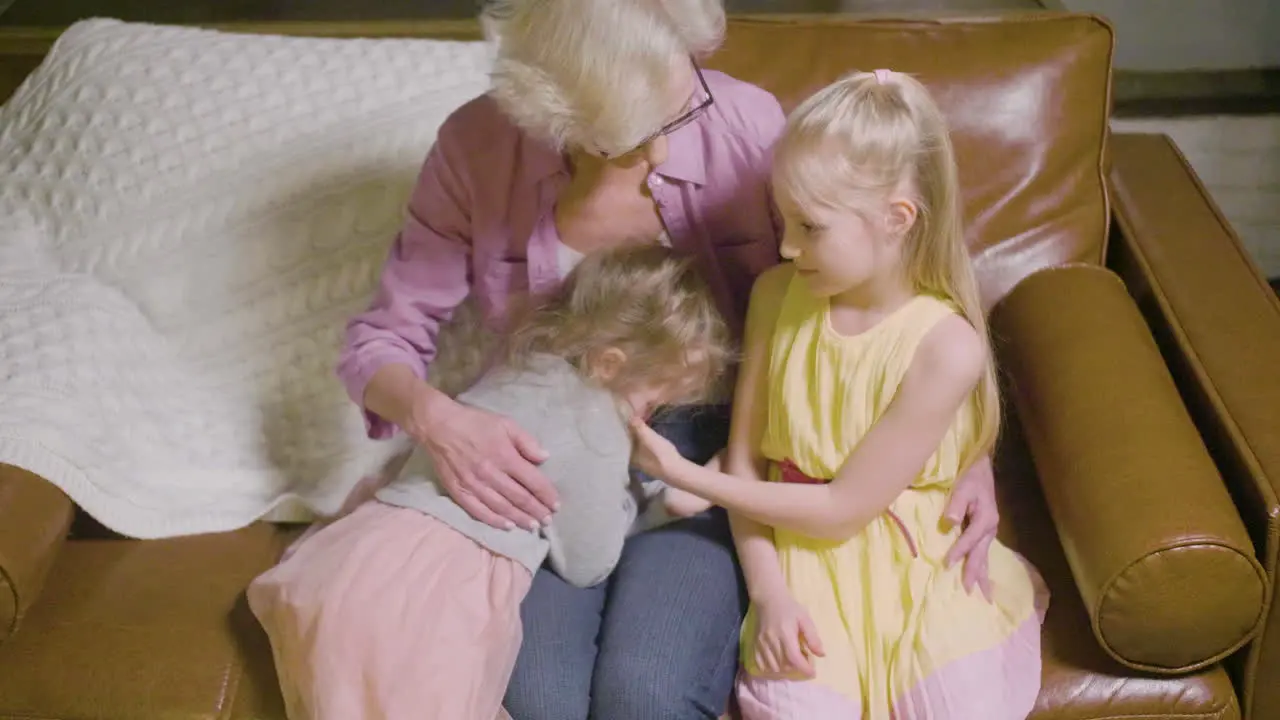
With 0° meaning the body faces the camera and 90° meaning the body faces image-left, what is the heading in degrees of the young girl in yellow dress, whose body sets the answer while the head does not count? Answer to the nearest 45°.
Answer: approximately 45°

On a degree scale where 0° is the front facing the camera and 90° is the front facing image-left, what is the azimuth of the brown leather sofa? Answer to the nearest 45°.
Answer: approximately 0°

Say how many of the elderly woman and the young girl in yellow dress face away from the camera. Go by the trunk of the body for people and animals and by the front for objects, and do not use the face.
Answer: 0

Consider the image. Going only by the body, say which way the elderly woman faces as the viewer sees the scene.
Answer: toward the camera

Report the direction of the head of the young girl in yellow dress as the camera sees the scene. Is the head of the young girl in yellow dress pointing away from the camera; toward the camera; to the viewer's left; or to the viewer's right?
to the viewer's left
